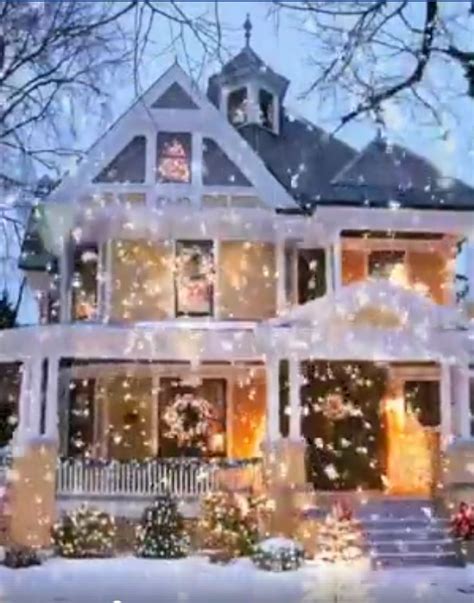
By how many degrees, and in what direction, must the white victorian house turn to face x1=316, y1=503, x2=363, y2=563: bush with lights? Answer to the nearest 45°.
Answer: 0° — it already faces it

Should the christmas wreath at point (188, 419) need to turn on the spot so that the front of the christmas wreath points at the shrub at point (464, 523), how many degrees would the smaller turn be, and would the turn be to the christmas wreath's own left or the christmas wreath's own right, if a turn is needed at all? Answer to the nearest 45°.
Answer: approximately 45° to the christmas wreath's own left

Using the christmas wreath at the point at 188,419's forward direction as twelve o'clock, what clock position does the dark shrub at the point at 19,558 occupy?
The dark shrub is roughly at 1 o'clock from the christmas wreath.

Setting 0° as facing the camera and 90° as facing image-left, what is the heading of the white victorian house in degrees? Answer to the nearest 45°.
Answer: approximately 0°

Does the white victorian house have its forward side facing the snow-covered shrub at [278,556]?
yes

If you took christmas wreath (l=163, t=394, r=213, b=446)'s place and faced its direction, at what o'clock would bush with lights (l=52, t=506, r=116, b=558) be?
The bush with lights is roughly at 1 o'clock from the christmas wreath.

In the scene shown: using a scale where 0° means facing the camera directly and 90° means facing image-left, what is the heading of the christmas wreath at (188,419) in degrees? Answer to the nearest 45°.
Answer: approximately 0°
